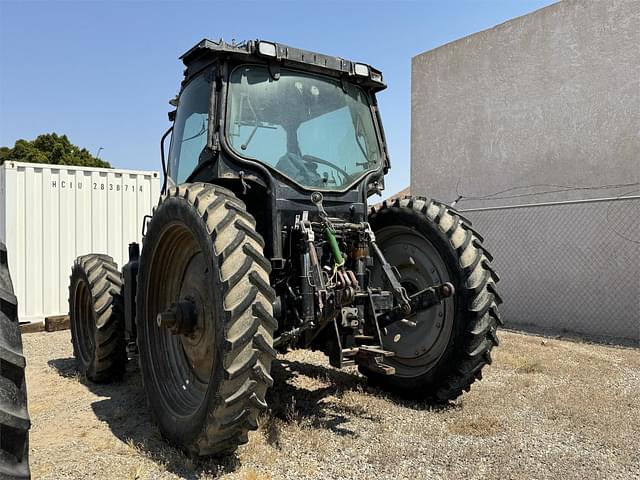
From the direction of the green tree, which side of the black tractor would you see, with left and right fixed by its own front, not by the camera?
front

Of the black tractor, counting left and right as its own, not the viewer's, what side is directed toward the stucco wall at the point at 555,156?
right

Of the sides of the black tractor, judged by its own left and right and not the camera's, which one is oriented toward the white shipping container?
front

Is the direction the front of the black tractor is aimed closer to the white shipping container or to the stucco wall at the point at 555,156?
the white shipping container

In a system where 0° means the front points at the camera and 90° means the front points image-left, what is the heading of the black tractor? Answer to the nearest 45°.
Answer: approximately 135°

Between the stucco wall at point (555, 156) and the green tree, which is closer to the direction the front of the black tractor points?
the green tree
